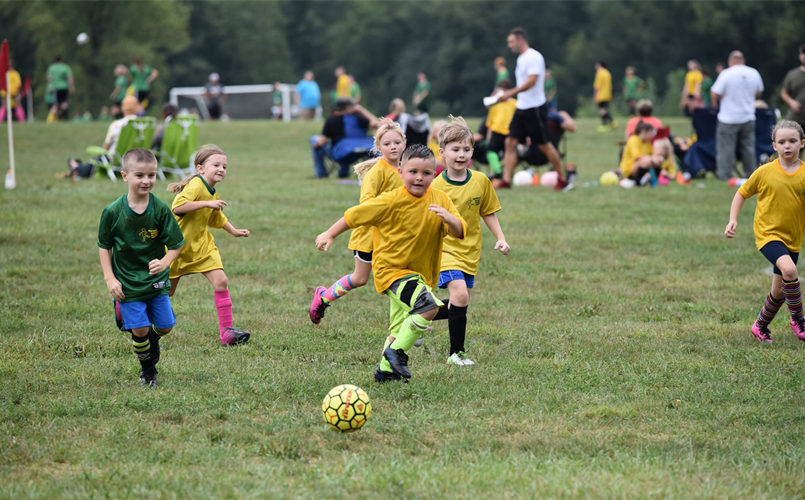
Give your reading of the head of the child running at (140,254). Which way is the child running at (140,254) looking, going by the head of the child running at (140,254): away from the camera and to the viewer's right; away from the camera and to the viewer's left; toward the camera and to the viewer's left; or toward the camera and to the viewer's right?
toward the camera and to the viewer's right

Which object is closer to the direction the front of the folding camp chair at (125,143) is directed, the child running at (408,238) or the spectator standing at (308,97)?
the spectator standing

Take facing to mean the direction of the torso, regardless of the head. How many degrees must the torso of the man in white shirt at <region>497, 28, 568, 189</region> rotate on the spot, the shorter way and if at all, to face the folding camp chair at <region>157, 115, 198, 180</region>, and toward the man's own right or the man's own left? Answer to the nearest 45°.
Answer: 0° — they already face it

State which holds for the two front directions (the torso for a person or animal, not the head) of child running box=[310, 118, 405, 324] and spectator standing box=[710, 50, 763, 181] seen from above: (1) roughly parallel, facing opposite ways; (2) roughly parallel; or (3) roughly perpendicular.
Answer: roughly perpendicular

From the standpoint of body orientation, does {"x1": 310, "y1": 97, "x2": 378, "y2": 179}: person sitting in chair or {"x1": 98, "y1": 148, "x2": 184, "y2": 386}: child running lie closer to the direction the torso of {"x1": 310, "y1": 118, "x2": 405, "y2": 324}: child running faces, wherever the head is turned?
the child running

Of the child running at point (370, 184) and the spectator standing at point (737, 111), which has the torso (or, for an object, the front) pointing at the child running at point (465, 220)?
the child running at point (370, 184)

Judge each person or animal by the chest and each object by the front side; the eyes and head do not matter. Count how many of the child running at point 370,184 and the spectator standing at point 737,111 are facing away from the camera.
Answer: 1

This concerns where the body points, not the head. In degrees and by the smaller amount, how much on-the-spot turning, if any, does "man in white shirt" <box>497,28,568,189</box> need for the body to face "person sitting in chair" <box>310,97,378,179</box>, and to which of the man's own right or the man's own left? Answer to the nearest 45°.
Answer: approximately 45° to the man's own right

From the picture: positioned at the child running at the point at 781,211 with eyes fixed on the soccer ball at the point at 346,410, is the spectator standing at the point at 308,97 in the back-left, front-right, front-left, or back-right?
back-right

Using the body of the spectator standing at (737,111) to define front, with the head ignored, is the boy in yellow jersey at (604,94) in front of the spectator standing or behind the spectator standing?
in front

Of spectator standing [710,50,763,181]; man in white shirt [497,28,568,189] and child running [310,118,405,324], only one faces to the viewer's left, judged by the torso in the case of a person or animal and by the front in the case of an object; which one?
the man in white shirt

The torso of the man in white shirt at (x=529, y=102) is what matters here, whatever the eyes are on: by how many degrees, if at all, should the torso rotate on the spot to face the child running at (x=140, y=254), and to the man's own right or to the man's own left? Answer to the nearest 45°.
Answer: approximately 90° to the man's own left

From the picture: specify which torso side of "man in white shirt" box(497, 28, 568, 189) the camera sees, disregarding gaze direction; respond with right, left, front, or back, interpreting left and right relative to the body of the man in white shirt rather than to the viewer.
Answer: left

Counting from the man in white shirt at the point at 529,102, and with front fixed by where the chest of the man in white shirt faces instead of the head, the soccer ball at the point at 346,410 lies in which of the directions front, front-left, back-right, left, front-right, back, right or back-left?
left

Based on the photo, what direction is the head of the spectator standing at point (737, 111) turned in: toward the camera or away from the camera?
away from the camera
